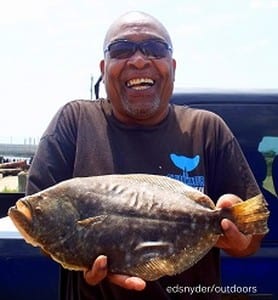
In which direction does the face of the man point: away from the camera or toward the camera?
toward the camera

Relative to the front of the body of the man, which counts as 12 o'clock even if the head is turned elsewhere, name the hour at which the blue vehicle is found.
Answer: The blue vehicle is roughly at 7 o'clock from the man.

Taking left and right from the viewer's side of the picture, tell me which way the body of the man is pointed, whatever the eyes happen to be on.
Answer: facing the viewer
